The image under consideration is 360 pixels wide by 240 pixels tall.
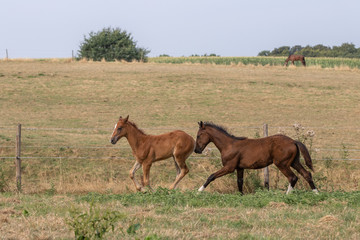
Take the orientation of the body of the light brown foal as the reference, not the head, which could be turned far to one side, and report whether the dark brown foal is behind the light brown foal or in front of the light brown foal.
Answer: behind

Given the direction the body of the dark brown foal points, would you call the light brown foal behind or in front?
in front

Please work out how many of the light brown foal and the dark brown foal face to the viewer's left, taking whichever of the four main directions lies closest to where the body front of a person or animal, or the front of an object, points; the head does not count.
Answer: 2

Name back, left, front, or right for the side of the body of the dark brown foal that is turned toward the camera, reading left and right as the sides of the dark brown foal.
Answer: left

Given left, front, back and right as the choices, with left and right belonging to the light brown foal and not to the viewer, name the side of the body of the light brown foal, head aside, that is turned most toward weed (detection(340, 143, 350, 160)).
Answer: back

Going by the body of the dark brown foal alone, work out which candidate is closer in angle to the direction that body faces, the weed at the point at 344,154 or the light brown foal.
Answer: the light brown foal

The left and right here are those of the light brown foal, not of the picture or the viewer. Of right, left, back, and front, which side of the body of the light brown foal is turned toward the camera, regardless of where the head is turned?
left

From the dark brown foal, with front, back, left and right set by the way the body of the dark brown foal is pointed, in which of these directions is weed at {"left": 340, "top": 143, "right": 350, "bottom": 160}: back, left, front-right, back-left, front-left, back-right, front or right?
back-right
